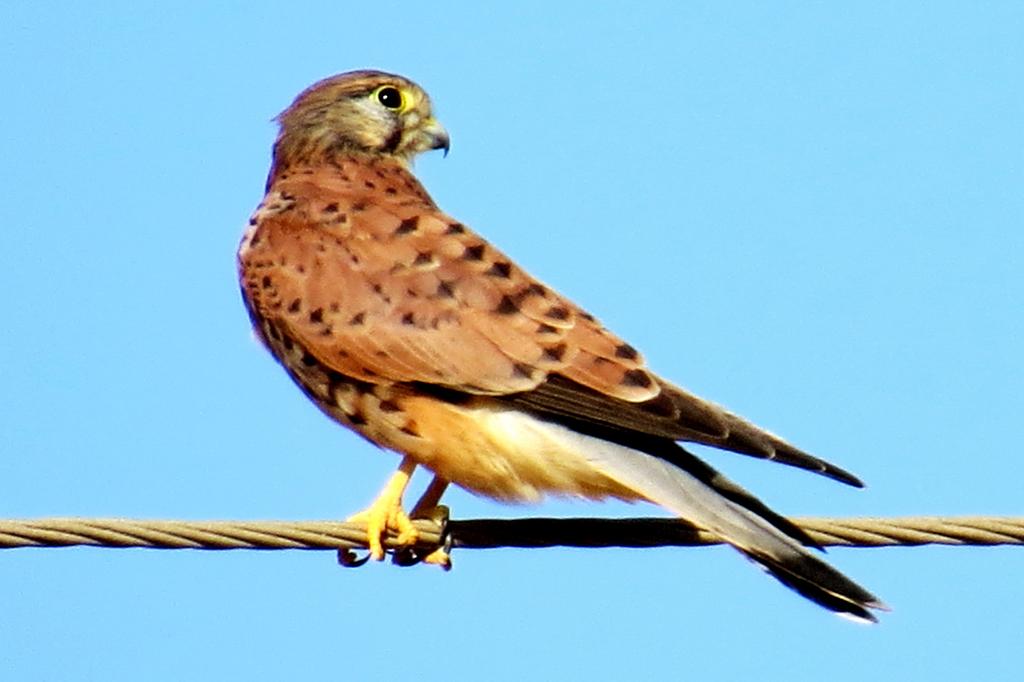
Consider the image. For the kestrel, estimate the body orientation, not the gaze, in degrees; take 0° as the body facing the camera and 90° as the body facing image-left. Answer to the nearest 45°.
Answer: approximately 90°
